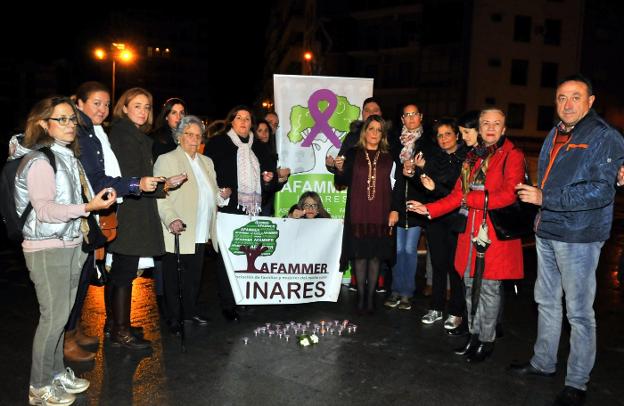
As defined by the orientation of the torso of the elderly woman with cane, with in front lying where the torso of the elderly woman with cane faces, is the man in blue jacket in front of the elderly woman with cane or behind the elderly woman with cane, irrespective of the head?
in front

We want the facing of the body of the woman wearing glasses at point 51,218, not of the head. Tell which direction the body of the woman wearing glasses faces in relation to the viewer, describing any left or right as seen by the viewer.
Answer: facing to the right of the viewer

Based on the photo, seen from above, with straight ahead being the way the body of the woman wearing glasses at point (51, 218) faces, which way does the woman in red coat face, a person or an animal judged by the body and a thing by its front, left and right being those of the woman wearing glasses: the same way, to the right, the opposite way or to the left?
the opposite way

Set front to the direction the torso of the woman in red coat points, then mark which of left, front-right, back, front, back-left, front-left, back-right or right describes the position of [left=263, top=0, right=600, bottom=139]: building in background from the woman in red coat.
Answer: back-right

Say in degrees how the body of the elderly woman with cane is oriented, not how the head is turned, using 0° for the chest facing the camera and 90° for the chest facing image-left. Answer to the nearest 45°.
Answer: approximately 315°

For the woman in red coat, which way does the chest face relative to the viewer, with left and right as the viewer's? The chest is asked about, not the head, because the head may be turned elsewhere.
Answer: facing the viewer and to the left of the viewer

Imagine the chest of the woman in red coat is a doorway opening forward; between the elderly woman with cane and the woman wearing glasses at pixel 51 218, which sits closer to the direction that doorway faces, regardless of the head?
the woman wearing glasses

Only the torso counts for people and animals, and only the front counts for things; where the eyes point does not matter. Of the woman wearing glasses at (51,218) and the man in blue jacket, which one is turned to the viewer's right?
the woman wearing glasses

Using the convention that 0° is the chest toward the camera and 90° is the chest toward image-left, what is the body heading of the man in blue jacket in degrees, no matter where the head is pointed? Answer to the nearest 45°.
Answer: approximately 45°

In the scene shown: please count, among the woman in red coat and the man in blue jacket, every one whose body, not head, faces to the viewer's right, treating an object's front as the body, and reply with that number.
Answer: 0
